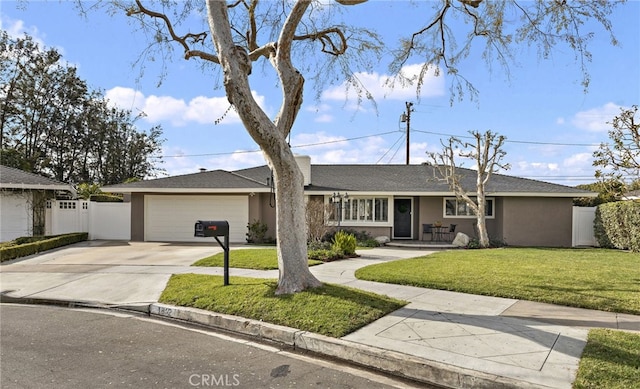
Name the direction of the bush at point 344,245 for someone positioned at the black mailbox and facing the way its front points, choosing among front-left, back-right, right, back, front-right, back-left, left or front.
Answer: back

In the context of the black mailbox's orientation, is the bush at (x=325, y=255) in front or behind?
behind

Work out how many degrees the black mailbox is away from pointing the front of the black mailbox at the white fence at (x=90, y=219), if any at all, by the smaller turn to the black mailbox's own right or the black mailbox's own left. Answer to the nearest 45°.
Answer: approximately 135° to the black mailbox's own right

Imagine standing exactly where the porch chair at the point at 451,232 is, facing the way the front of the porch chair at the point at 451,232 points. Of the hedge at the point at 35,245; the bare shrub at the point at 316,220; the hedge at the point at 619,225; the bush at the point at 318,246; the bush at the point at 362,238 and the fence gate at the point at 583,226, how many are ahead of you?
4

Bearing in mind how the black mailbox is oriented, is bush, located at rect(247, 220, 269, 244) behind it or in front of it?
behind

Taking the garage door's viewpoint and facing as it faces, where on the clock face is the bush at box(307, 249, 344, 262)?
The bush is roughly at 11 o'clock from the garage door.

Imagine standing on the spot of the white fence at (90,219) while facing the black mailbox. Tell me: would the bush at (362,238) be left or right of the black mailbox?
left

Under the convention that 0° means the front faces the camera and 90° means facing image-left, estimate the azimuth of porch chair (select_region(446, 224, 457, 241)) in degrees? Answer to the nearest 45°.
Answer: approximately 45°

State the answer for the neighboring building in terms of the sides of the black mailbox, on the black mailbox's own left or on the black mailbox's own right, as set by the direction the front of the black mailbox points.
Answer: on the black mailbox's own right

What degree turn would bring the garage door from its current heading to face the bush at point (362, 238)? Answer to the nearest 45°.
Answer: approximately 45° to its left
